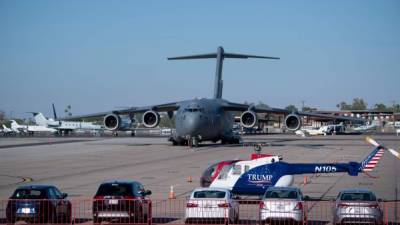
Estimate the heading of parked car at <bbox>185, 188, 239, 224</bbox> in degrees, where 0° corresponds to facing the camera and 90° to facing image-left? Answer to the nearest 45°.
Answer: approximately 180°

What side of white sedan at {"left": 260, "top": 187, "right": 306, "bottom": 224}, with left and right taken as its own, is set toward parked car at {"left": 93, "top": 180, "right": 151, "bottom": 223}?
left

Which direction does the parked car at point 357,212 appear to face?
away from the camera

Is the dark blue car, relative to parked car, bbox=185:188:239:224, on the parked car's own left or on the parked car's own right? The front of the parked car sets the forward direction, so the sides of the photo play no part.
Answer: on the parked car's own left

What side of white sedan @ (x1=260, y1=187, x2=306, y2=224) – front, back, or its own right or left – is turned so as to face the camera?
back

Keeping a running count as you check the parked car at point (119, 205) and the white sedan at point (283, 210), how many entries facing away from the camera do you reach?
2

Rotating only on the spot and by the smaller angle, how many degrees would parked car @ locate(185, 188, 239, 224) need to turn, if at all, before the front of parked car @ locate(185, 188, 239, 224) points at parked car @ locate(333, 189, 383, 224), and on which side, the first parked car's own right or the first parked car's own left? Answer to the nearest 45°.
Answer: approximately 90° to the first parked car's own right

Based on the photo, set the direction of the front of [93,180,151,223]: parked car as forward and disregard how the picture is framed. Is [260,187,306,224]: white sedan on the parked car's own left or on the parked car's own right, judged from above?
on the parked car's own right

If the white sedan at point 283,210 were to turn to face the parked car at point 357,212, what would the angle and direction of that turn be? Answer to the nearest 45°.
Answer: approximately 90° to its right

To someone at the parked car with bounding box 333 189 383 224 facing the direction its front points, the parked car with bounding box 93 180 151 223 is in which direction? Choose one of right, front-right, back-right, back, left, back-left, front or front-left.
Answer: left

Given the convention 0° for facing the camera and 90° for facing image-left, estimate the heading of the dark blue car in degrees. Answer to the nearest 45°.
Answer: approximately 225°

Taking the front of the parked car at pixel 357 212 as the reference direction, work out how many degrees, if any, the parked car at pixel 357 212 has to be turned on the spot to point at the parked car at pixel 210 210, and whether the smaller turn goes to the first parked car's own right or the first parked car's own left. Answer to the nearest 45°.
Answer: approximately 90° to the first parked car's own left

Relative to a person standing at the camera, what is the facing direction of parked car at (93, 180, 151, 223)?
facing away from the viewer
